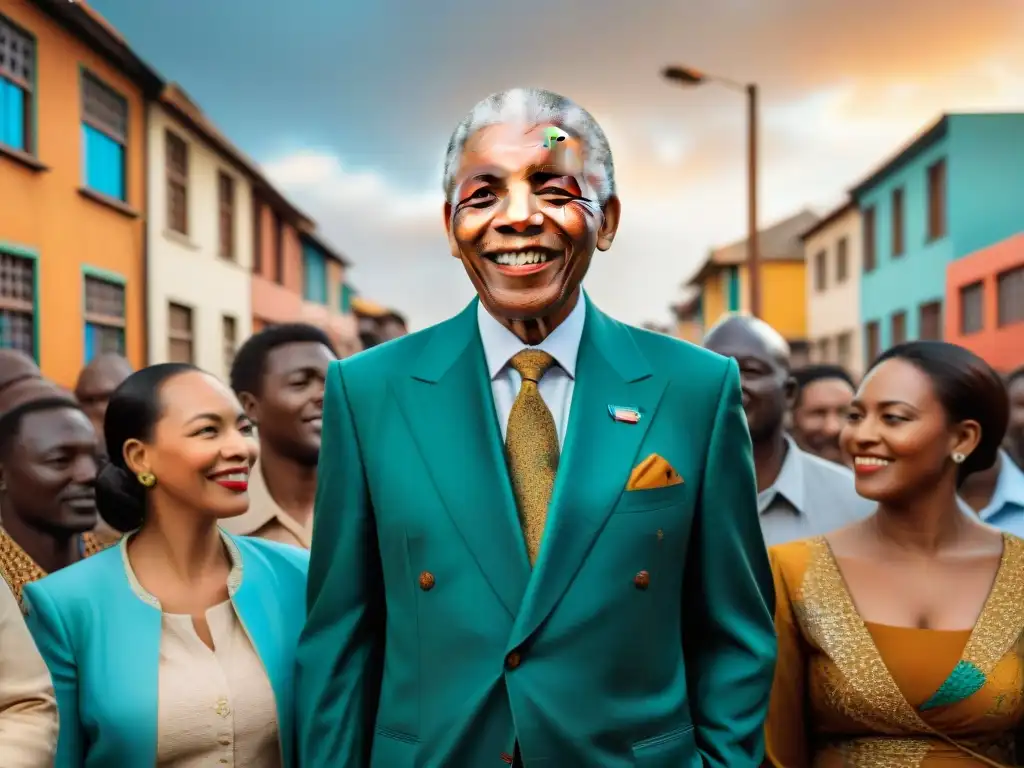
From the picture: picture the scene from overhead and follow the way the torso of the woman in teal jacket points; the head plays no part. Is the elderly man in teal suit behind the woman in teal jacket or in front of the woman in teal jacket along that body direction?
in front

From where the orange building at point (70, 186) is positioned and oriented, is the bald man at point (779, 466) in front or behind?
in front

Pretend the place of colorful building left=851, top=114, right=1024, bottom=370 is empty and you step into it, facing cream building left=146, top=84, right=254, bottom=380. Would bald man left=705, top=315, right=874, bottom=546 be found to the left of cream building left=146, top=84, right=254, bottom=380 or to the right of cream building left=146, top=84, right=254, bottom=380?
left

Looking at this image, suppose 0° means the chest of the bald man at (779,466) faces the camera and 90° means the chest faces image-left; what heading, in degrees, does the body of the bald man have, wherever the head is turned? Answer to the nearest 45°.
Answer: approximately 45°

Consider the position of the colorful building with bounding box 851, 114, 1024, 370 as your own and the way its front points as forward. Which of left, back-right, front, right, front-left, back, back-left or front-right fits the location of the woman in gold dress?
front-left

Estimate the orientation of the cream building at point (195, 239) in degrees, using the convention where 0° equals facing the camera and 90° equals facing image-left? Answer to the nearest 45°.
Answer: approximately 315°

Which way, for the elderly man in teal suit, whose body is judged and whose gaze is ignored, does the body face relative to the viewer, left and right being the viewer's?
facing the viewer

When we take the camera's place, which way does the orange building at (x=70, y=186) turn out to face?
facing the viewer and to the right of the viewer

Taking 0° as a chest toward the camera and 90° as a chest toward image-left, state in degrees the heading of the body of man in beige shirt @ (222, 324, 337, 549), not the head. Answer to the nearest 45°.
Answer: approximately 315°

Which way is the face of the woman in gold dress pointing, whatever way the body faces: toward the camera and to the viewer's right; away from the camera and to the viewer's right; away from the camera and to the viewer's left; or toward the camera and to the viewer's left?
toward the camera and to the viewer's left

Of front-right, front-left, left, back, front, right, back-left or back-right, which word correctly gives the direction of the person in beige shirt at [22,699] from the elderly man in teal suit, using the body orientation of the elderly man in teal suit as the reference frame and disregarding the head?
right

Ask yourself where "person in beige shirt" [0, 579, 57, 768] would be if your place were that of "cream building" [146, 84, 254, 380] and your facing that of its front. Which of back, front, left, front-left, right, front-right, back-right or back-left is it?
front-right

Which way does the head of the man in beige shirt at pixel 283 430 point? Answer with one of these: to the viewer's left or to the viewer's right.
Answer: to the viewer's right

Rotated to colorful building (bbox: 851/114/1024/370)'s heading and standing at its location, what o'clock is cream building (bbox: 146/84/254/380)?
cream building (bbox: 146/84/254/380) is roughly at 12 o'clock from colorful building (bbox: 851/114/1024/370).

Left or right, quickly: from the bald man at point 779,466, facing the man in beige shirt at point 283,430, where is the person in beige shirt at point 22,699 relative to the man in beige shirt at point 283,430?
left
